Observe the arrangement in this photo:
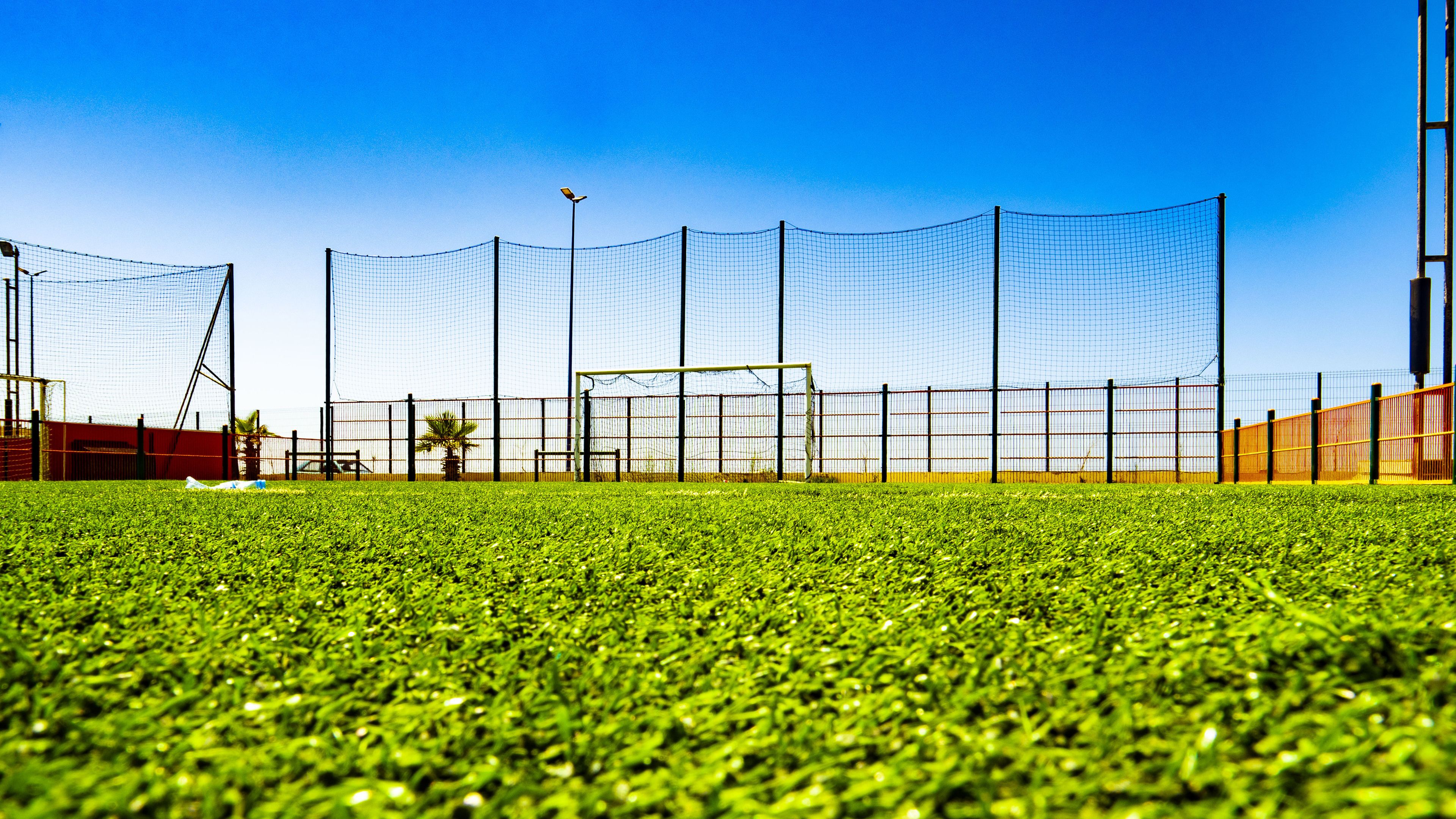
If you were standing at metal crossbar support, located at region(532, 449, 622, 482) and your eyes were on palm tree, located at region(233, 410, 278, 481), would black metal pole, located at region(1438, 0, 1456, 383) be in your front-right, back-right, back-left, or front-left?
back-left

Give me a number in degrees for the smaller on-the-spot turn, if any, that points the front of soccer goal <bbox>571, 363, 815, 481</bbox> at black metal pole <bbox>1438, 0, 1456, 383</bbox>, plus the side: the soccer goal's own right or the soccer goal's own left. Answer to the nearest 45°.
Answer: approximately 45° to the soccer goal's own left

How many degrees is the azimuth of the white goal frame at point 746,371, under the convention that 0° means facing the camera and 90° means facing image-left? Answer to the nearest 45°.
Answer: approximately 0°

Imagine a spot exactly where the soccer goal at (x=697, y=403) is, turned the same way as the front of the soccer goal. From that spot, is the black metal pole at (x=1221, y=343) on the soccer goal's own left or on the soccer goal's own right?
on the soccer goal's own left
